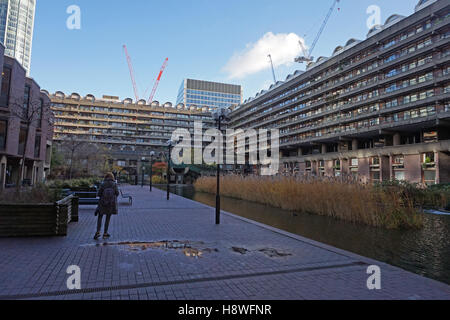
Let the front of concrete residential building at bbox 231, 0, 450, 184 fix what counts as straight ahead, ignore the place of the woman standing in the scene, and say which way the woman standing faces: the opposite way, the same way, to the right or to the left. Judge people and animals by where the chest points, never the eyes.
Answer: to the right

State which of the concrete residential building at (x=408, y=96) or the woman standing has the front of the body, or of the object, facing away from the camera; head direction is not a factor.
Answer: the woman standing

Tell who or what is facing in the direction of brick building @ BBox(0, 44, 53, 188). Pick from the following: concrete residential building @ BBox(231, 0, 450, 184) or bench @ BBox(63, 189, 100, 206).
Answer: concrete residential building @ BBox(231, 0, 450, 184)

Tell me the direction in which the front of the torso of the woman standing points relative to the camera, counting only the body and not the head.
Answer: away from the camera

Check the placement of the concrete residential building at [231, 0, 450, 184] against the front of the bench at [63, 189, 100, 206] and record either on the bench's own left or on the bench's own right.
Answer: on the bench's own left

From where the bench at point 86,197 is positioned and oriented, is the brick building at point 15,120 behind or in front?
behind

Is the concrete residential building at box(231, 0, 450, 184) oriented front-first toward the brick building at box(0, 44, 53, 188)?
yes
